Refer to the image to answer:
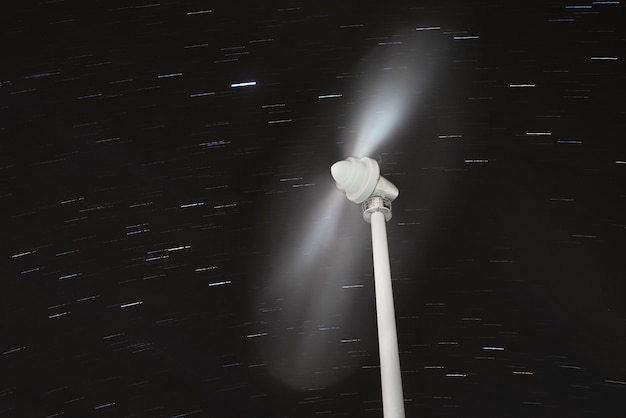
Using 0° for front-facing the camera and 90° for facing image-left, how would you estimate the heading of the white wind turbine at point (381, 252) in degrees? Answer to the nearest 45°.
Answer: approximately 45°
